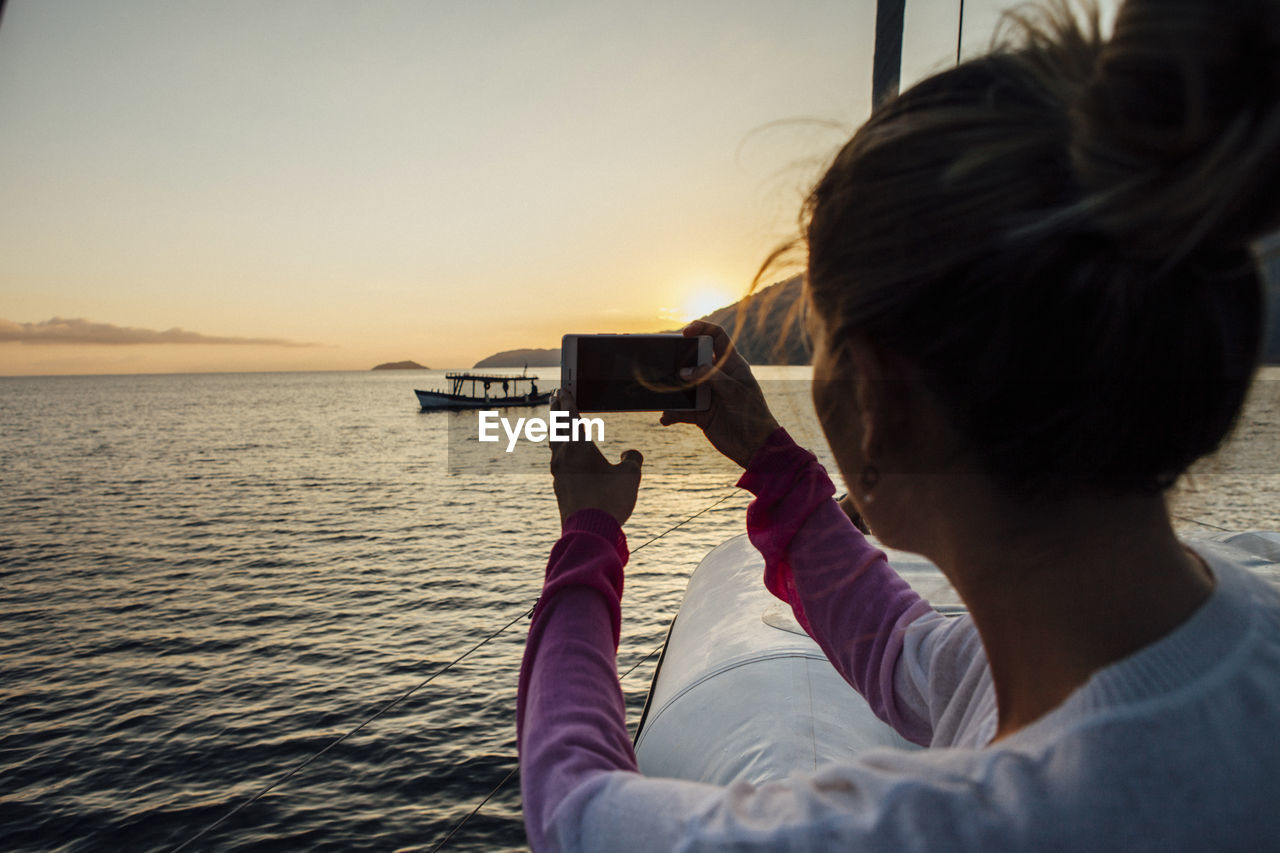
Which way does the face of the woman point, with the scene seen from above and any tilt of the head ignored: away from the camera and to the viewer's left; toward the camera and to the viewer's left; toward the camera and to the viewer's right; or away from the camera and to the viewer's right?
away from the camera and to the viewer's left

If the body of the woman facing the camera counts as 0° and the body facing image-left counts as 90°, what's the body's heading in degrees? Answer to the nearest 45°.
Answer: approximately 135°
